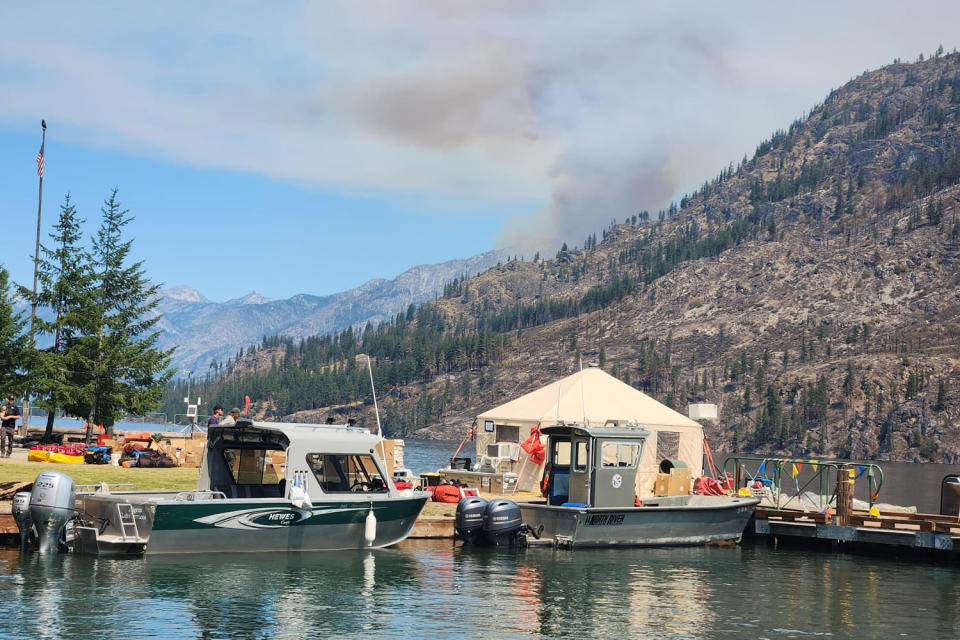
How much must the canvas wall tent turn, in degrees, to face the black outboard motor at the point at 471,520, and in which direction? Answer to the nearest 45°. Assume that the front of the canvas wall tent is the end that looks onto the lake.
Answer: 0° — it already faces it

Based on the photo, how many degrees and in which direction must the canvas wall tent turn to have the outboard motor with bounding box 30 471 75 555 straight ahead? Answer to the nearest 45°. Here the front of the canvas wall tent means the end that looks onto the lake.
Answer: approximately 45° to its right

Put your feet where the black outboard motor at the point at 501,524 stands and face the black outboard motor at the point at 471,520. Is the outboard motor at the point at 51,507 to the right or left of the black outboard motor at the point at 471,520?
left

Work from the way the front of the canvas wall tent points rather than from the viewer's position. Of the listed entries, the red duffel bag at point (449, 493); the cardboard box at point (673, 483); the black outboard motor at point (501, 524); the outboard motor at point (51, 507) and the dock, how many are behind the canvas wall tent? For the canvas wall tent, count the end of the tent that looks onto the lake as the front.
0

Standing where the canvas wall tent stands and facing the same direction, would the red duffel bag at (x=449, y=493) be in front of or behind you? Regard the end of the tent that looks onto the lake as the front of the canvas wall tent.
in front

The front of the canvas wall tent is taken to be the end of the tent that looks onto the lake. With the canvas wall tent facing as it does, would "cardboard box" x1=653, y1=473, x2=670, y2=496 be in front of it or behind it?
in front

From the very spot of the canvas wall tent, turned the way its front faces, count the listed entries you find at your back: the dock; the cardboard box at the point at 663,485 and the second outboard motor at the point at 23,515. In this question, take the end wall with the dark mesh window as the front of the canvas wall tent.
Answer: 0

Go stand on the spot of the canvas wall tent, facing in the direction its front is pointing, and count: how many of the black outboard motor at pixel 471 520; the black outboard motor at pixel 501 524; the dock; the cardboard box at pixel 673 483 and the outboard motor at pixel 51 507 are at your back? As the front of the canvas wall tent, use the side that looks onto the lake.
0

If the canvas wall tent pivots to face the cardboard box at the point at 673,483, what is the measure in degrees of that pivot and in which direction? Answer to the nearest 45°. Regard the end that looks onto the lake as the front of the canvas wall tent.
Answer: approximately 45° to its left

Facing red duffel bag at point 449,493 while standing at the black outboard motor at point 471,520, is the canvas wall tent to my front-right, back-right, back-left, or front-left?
front-right

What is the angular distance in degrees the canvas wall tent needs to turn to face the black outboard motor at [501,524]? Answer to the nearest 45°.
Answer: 0° — it already faces it

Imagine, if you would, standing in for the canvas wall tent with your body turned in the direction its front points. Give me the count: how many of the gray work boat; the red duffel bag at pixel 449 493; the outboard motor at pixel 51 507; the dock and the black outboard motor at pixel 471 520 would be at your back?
0

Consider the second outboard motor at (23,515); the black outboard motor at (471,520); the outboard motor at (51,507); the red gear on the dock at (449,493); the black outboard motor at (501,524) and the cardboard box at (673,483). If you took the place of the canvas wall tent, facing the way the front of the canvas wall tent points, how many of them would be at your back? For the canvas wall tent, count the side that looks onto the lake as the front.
0

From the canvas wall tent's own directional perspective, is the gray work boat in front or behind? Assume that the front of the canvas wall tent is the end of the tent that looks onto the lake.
in front

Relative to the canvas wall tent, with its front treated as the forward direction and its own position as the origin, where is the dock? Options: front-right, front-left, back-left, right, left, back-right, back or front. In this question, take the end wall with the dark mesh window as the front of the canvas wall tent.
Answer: front-left

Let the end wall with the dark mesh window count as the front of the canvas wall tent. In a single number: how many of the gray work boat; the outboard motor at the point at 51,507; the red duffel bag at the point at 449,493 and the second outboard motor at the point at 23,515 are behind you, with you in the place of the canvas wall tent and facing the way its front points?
0

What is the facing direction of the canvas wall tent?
toward the camera
